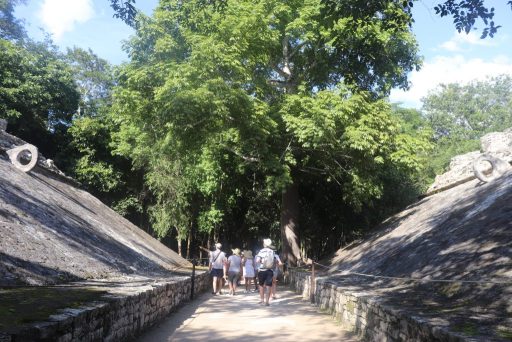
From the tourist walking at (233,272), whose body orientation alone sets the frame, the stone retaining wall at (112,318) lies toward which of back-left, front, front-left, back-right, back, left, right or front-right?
back

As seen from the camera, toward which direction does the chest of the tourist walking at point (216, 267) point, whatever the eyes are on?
away from the camera

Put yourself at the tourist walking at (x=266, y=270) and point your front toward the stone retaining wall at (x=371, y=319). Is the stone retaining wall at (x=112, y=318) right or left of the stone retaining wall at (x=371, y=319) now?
right

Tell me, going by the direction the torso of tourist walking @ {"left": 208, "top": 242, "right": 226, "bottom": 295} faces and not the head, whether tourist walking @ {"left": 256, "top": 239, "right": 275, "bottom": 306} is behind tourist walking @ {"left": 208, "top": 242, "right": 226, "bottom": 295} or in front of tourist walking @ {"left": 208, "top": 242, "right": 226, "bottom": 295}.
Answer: behind

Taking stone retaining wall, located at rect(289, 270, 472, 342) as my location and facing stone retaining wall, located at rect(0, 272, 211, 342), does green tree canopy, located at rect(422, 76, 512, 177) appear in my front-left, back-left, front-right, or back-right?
back-right

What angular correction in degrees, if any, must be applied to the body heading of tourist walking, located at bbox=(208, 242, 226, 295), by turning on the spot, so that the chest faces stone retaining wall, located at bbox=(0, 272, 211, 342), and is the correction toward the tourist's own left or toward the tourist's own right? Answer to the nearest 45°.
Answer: approximately 180°

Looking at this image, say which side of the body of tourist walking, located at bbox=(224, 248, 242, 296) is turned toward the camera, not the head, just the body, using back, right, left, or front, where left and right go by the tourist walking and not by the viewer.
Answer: back

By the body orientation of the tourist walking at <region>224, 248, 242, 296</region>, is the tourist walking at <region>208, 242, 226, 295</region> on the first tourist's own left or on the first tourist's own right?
on the first tourist's own left

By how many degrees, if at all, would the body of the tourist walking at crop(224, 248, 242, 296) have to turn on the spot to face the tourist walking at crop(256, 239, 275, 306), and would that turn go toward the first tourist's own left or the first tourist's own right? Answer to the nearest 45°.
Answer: approximately 180°

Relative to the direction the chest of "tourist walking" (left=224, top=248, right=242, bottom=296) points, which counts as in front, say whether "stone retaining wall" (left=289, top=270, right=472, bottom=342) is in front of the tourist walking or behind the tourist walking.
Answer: behind
